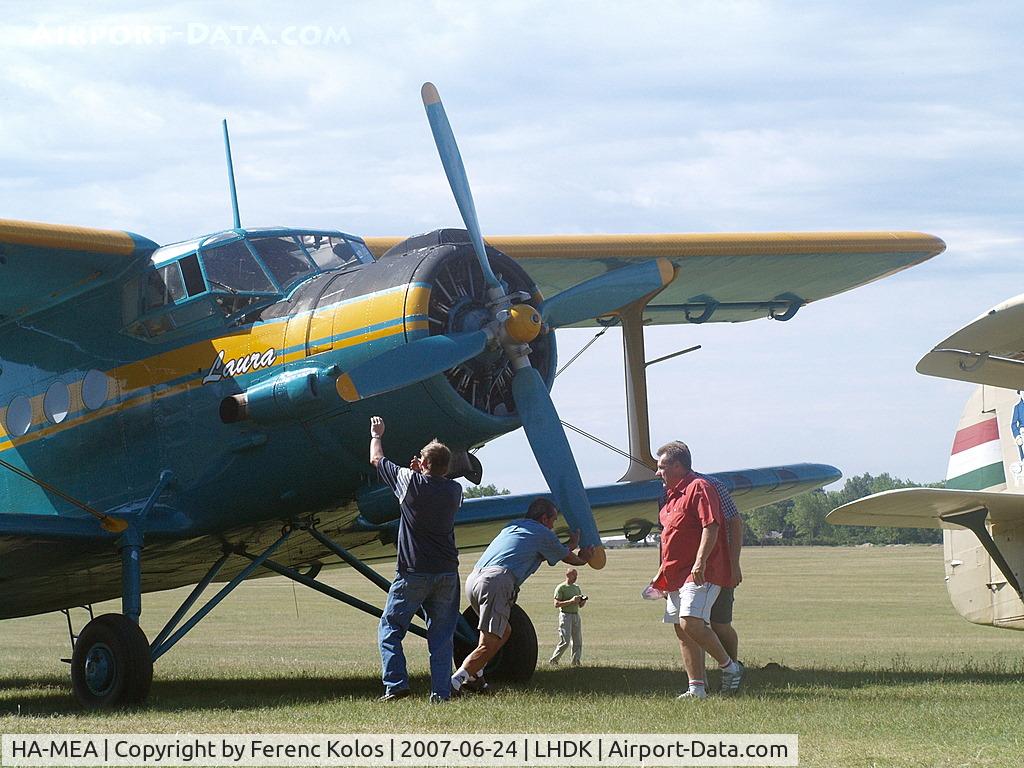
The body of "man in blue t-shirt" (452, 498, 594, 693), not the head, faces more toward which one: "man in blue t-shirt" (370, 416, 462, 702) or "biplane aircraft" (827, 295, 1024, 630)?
the biplane aircraft

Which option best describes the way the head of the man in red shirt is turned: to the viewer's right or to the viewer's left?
to the viewer's left

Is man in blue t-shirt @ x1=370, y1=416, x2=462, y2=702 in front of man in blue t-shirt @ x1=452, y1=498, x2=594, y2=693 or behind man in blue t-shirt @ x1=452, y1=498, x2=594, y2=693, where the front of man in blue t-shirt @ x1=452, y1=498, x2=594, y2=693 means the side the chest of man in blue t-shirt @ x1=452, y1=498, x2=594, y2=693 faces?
behind

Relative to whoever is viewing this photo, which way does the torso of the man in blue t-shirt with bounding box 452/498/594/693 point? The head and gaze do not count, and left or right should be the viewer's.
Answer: facing away from the viewer and to the right of the viewer

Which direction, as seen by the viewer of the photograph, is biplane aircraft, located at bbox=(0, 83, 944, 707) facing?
facing the viewer and to the right of the viewer

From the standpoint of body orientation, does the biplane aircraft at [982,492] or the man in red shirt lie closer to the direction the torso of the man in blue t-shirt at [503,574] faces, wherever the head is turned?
the biplane aircraft

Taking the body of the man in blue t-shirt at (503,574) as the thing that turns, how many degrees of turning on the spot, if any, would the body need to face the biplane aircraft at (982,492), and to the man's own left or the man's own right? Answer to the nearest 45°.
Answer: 0° — they already face it
